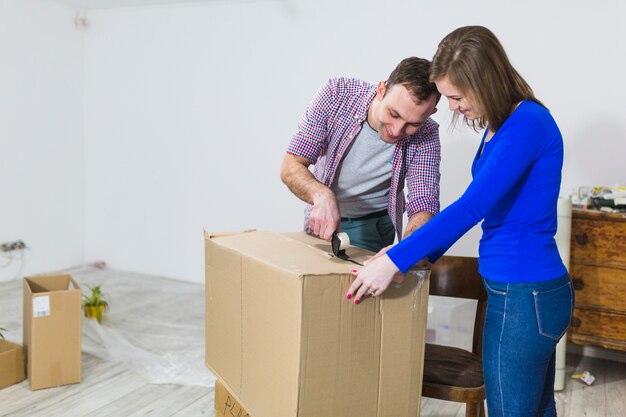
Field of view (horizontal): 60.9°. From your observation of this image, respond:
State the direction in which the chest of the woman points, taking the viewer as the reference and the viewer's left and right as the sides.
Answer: facing to the left of the viewer

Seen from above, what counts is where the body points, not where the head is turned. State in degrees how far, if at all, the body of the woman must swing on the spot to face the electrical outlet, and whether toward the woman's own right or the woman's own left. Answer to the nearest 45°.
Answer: approximately 45° to the woman's own right

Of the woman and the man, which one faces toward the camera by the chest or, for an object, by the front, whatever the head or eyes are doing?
the man

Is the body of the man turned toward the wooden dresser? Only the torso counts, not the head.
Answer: no

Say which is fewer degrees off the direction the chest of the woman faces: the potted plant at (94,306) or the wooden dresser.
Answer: the potted plant

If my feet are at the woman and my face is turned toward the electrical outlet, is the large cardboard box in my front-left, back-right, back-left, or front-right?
front-left

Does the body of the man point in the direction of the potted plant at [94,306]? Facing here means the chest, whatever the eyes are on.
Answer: no

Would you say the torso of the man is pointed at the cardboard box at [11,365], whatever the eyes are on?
no

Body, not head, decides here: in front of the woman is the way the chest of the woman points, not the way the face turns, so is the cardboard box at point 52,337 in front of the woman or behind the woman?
in front

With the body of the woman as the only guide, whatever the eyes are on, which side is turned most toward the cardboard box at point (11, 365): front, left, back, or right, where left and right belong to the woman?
front

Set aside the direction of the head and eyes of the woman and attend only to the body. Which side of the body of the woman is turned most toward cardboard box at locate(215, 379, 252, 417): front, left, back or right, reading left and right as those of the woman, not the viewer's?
front

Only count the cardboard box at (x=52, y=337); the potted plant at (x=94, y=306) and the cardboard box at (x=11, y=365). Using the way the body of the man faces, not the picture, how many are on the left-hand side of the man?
0

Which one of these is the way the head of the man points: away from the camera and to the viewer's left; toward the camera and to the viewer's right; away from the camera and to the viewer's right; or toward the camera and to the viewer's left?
toward the camera and to the viewer's left

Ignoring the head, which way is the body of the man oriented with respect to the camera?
toward the camera

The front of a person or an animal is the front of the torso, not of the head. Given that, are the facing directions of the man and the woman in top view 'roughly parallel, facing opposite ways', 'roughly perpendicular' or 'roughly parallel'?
roughly perpendicular

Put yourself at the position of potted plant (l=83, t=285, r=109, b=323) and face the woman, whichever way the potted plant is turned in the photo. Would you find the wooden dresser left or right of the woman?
left

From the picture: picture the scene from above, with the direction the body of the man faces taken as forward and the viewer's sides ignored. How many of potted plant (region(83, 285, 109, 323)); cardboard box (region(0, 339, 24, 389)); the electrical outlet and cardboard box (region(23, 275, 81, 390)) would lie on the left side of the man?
0
